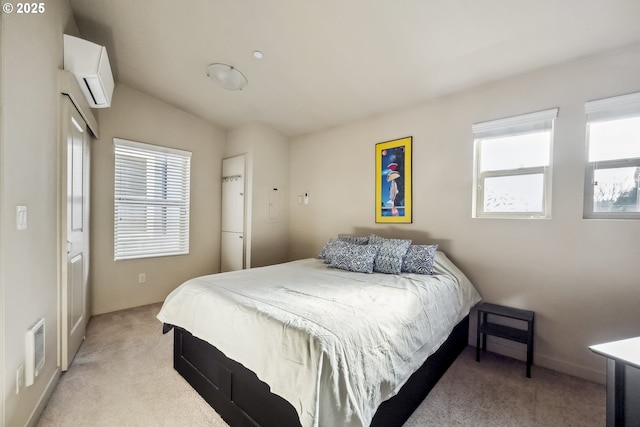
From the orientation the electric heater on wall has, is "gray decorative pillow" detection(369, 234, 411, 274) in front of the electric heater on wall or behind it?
in front

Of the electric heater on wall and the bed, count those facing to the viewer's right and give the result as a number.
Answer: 1

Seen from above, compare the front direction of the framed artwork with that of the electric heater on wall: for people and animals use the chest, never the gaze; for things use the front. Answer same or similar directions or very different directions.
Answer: very different directions

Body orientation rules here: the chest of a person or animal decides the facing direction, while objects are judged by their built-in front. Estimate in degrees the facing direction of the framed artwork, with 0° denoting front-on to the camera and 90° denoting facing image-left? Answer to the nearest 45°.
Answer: approximately 45°

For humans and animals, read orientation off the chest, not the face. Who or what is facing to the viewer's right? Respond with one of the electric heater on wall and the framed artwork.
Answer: the electric heater on wall

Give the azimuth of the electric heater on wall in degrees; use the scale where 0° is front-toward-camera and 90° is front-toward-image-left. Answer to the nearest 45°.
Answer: approximately 270°

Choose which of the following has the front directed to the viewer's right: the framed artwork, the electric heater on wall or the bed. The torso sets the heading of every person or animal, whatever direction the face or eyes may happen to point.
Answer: the electric heater on wall
